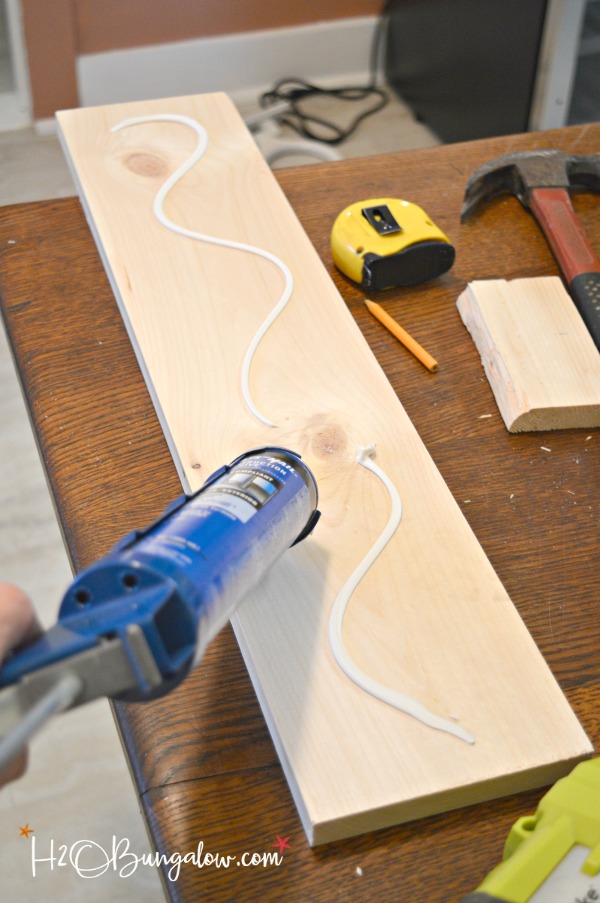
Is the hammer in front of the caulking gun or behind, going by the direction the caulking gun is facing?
in front

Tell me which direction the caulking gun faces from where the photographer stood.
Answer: facing away from the viewer and to the right of the viewer
